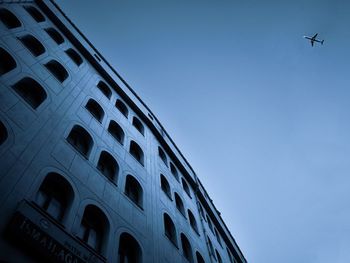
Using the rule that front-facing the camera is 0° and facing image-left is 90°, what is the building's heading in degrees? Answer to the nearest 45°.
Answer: approximately 315°
